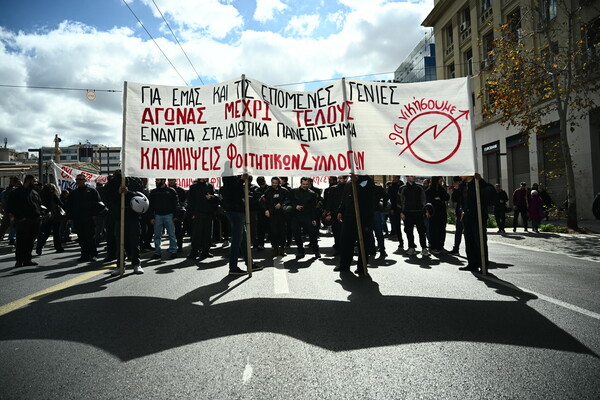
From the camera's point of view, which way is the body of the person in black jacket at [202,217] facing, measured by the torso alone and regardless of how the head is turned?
toward the camera

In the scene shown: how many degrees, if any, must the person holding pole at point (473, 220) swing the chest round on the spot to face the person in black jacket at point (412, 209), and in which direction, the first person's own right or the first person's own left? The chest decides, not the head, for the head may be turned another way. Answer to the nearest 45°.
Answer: approximately 90° to the first person's own right

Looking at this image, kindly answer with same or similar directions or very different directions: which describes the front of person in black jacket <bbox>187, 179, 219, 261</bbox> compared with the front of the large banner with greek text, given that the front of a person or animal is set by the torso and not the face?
same or similar directions

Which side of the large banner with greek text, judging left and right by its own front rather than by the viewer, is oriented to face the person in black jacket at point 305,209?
back

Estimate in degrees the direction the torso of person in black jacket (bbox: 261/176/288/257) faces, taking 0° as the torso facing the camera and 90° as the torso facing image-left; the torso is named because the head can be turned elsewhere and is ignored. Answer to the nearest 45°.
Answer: approximately 0°

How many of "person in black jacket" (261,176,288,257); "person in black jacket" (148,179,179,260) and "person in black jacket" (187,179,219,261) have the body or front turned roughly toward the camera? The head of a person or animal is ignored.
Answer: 3

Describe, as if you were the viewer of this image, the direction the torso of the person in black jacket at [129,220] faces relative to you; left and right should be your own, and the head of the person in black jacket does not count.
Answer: facing the viewer

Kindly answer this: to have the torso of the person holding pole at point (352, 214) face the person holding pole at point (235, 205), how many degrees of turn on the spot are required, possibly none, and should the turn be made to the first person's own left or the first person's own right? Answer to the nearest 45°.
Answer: approximately 45° to the first person's own right

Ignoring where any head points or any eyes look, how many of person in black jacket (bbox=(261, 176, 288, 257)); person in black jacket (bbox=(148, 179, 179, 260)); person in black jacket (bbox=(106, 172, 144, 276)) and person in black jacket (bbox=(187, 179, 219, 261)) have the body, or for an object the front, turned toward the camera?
4

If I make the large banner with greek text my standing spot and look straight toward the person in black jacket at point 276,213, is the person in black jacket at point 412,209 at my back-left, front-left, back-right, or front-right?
front-right

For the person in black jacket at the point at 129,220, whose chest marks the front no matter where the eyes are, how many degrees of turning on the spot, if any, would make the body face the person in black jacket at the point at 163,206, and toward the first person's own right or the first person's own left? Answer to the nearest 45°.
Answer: approximately 135° to the first person's own left

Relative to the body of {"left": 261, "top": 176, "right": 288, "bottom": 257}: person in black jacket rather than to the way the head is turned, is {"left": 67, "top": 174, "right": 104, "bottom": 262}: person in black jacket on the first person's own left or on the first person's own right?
on the first person's own right

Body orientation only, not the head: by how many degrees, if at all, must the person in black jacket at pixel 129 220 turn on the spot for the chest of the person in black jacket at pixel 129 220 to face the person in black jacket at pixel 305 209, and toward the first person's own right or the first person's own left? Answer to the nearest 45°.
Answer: approximately 90° to the first person's own left
